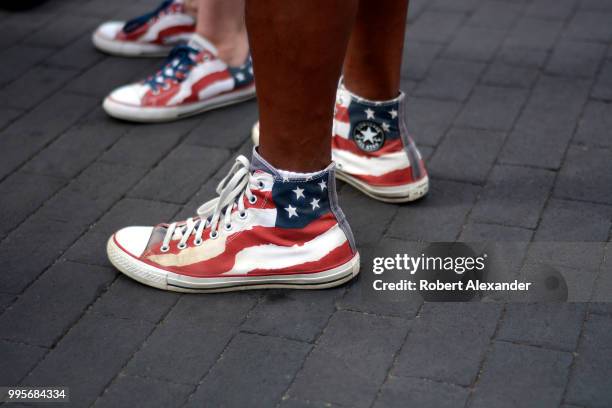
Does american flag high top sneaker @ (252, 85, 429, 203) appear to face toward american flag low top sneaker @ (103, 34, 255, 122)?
yes

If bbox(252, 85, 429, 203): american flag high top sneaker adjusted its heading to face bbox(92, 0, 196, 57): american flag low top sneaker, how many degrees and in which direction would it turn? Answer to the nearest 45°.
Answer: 0° — it already faces it

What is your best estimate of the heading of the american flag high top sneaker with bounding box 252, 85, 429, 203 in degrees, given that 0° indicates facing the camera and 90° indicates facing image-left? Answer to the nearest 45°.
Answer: approximately 135°

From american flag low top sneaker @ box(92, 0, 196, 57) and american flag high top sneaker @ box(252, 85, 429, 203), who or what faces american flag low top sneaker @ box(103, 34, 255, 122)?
american flag high top sneaker @ box(252, 85, 429, 203)

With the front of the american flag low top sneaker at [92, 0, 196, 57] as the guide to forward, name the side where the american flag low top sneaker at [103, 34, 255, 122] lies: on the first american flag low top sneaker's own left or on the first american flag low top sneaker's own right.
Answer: on the first american flag low top sneaker's own left

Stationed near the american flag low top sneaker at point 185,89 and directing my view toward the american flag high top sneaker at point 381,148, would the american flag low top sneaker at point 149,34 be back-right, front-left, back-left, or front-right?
back-left

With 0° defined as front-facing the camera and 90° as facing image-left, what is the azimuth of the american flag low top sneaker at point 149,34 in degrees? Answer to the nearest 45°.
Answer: approximately 90°
